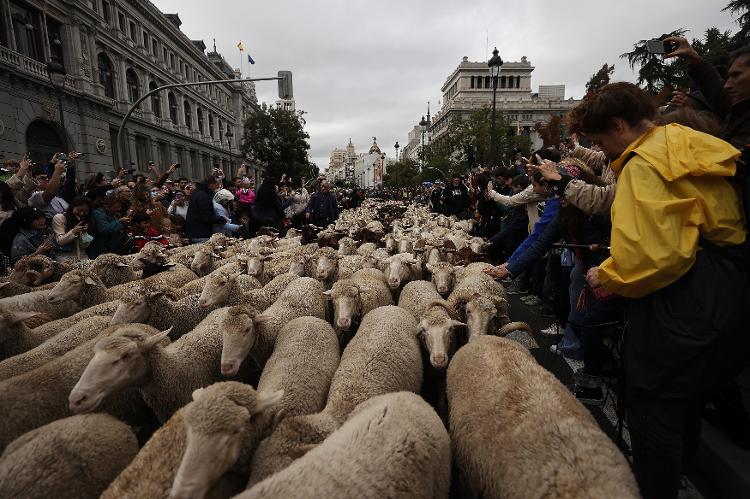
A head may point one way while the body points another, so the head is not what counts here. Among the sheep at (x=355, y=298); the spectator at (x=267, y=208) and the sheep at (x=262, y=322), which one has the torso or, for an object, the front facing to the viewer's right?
the spectator

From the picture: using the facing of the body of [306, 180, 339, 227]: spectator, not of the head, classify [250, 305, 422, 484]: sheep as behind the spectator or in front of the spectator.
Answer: in front

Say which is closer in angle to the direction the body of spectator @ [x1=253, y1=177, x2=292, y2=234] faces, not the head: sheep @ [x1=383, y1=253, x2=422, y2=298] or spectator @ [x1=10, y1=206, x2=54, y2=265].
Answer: the sheep

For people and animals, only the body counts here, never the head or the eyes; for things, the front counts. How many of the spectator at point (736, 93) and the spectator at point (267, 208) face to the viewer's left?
1

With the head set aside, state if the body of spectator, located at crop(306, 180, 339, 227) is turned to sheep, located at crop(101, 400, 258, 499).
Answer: yes

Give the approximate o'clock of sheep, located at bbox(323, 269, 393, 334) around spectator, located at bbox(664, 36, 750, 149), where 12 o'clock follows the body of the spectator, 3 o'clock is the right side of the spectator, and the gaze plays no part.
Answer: The sheep is roughly at 12 o'clock from the spectator.

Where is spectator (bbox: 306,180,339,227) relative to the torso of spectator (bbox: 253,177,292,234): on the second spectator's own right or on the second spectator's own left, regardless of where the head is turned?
on the second spectator's own left

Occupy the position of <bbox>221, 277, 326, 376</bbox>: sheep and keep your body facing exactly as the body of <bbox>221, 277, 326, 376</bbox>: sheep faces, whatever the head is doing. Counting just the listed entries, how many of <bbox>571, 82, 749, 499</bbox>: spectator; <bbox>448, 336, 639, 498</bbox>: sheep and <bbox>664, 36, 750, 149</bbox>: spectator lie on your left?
3

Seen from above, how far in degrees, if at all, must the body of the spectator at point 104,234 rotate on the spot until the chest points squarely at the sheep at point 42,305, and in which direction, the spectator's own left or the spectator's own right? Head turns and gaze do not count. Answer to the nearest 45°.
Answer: approximately 90° to the spectator's own right

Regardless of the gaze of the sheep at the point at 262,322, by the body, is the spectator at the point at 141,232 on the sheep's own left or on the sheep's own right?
on the sheep's own right

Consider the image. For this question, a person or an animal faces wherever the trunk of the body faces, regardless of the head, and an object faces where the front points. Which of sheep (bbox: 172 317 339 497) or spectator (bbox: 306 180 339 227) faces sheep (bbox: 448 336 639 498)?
the spectator

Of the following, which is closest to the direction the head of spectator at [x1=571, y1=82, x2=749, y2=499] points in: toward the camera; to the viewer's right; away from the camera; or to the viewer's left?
to the viewer's left

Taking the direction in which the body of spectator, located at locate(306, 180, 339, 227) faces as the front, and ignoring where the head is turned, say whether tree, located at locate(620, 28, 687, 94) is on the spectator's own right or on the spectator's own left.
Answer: on the spectator's own left

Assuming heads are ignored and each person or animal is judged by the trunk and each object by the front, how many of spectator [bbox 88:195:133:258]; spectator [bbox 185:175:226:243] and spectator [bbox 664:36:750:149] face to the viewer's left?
1

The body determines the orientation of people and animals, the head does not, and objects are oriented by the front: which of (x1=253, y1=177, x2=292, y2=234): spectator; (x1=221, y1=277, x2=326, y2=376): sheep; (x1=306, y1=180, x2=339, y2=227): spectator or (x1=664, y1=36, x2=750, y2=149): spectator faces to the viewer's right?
(x1=253, y1=177, x2=292, y2=234): spectator
